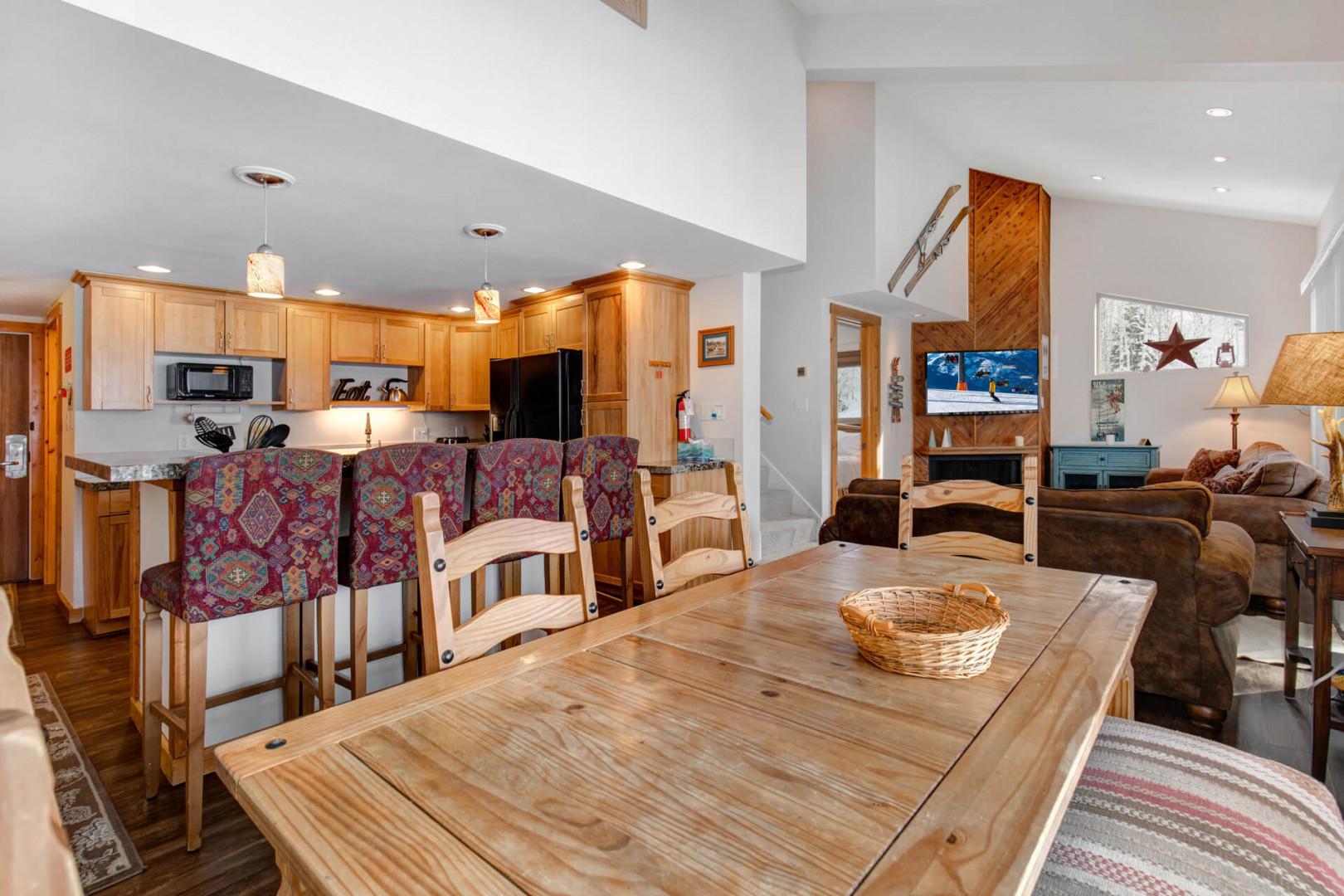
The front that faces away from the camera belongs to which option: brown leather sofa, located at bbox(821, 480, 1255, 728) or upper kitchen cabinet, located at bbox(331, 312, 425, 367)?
the brown leather sofa

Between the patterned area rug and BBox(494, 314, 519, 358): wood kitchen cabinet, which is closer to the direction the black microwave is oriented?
the patterned area rug

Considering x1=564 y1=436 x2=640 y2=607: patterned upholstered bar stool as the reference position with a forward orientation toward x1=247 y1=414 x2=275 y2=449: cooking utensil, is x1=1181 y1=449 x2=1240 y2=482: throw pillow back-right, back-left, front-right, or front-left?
back-right

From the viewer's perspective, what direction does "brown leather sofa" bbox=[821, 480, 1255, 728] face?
away from the camera

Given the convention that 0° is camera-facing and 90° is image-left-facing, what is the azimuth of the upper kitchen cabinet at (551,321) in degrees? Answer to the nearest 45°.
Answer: approximately 45°

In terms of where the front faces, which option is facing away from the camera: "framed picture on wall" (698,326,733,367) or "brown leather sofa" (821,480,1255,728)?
the brown leather sofa
